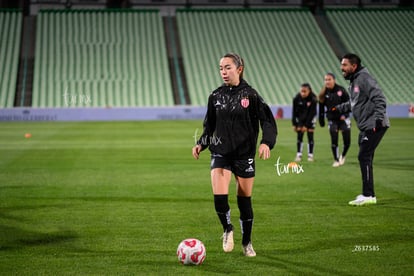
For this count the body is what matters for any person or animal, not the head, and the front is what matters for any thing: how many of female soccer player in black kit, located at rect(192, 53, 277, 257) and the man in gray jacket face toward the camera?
1

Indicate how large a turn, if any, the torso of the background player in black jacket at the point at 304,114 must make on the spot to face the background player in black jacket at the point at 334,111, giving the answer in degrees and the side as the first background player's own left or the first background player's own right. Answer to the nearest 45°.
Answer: approximately 45° to the first background player's own left

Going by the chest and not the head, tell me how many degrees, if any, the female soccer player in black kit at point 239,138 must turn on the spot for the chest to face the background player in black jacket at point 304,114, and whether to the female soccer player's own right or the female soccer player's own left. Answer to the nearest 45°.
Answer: approximately 180°

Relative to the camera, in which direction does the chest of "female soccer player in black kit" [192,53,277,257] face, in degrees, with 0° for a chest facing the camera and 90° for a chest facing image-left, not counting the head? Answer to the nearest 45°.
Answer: approximately 0°

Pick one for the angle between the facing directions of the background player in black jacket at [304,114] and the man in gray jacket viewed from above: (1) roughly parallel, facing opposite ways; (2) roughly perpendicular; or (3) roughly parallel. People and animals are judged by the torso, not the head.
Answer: roughly perpendicular

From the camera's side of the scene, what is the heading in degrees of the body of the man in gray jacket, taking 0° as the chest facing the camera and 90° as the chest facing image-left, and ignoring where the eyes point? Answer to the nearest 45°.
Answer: approximately 90°

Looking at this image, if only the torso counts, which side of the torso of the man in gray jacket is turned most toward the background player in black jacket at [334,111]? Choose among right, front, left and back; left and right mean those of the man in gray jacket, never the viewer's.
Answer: right

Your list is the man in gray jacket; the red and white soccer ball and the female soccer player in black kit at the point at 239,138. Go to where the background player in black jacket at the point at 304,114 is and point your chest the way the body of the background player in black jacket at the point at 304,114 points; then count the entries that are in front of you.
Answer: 3

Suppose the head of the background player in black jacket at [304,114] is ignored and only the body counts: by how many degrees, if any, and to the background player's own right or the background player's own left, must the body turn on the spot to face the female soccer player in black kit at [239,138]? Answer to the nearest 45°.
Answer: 0° — they already face them

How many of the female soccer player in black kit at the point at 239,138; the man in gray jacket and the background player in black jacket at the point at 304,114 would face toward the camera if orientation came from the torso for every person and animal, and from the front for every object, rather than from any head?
2

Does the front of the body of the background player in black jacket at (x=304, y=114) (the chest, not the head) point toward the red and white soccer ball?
yes

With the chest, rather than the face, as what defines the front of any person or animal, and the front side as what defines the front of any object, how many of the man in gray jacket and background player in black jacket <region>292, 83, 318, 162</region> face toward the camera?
1
